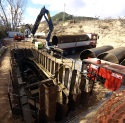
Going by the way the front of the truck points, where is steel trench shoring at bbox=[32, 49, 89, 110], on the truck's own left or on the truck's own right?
on the truck's own right

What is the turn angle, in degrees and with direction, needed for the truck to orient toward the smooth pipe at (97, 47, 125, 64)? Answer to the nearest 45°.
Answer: approximately 90° to its right
